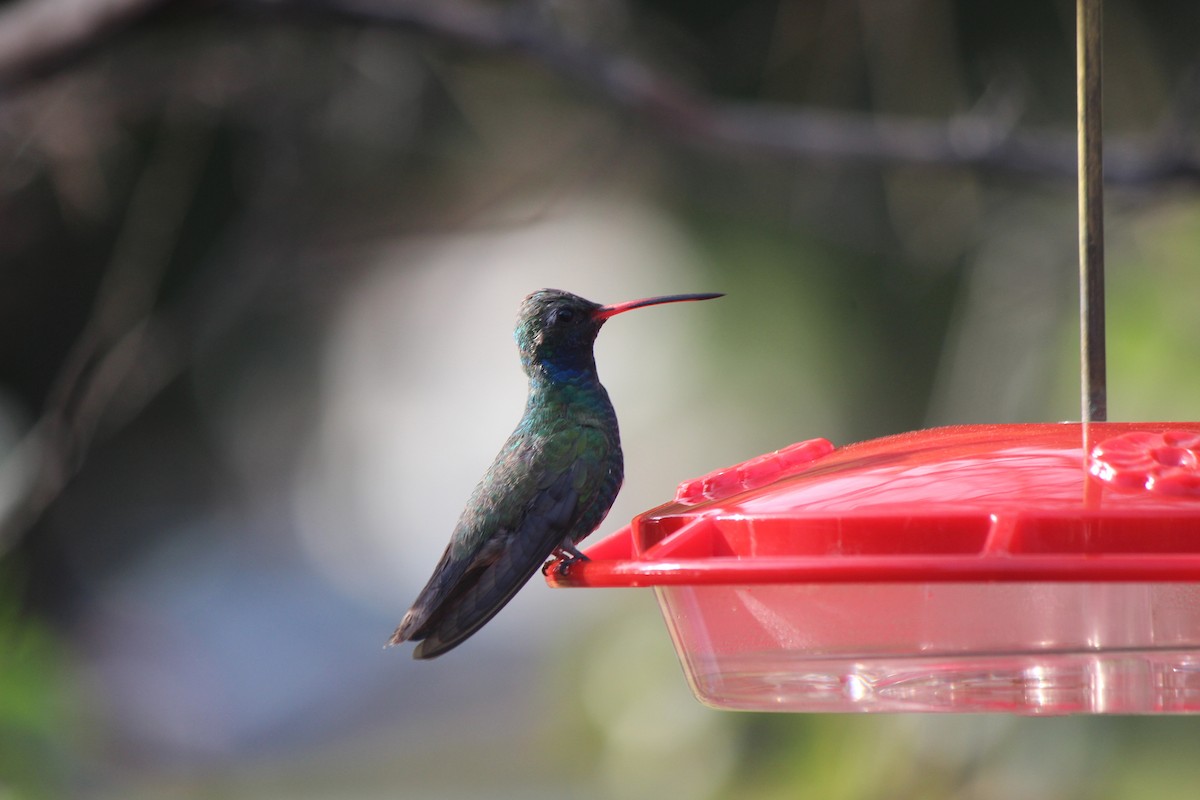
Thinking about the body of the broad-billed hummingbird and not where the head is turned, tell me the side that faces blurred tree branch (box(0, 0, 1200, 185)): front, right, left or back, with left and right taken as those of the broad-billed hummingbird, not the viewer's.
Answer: left

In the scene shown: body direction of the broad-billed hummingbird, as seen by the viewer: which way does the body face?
to the viewer's right

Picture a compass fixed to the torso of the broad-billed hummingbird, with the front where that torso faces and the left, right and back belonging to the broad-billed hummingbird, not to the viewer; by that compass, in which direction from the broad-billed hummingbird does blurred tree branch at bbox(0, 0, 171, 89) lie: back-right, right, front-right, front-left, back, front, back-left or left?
back-left
